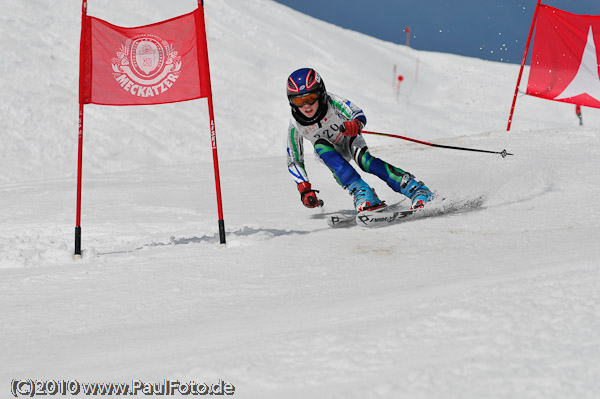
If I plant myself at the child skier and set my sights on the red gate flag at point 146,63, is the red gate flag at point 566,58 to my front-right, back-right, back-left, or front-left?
back-right

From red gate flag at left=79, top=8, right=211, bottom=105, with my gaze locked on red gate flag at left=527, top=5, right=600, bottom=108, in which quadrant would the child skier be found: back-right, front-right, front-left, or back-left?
front-right

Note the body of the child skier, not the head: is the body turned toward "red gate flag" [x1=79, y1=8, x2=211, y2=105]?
no

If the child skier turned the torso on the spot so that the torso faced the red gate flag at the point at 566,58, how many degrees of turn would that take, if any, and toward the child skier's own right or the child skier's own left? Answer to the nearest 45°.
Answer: approximately 135° to the child skier's own left

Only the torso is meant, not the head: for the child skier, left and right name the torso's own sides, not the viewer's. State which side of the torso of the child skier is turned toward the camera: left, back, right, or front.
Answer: front

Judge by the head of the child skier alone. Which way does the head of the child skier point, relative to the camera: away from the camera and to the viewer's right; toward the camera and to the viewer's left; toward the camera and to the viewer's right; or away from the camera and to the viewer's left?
toward the camera and to the viewer's left
